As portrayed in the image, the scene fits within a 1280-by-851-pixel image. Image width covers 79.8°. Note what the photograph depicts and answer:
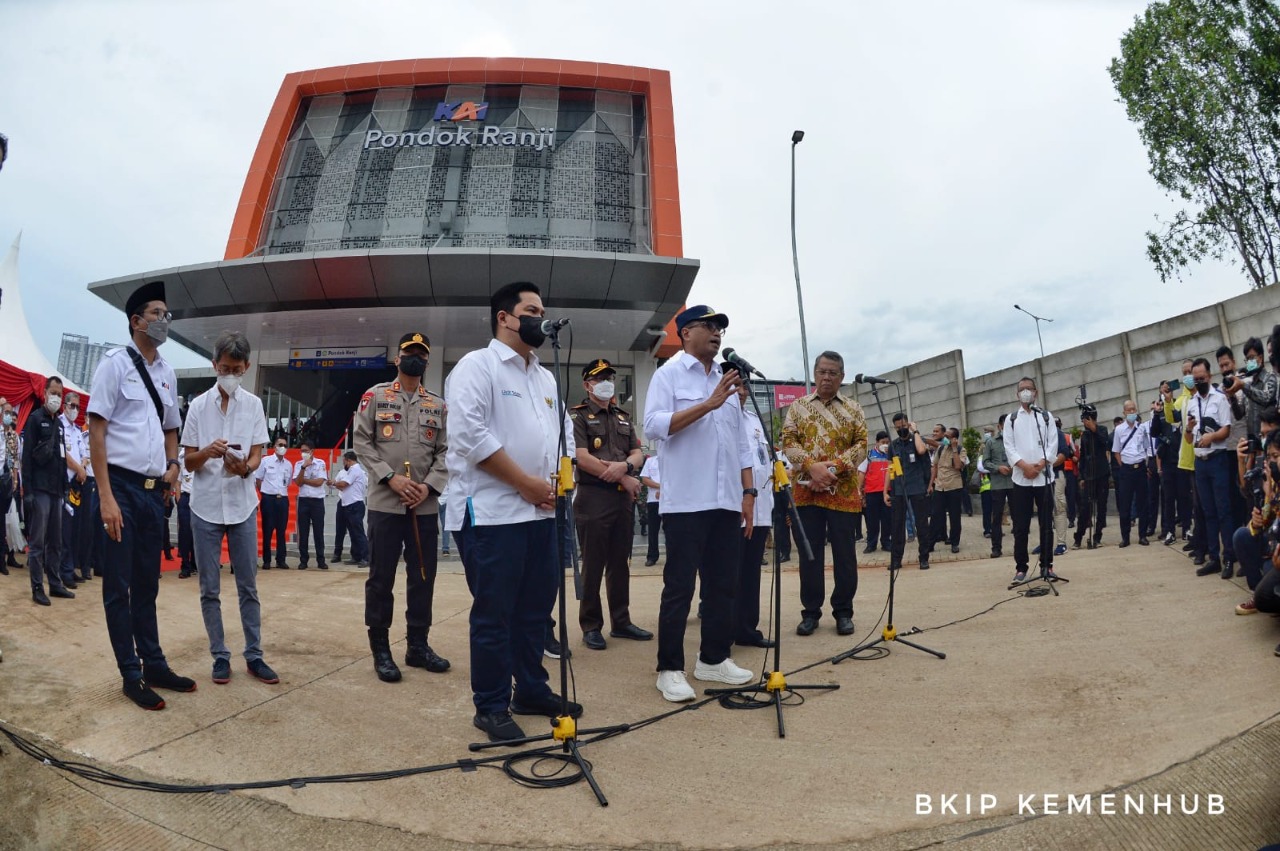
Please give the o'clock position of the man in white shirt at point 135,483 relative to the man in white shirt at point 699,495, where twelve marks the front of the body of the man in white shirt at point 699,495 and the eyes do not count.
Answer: the man in white shirt at point 135,483 is roughly at 4 o'clock from the man in white shirt at point 699,495.

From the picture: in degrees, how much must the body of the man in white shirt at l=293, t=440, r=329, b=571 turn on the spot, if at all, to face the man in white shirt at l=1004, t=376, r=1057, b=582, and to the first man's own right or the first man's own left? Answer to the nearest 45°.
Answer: approximately 45° to the first man's own left

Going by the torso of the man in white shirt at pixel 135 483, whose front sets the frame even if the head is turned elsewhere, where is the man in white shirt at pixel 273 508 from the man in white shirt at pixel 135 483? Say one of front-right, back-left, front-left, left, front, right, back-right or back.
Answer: back-left

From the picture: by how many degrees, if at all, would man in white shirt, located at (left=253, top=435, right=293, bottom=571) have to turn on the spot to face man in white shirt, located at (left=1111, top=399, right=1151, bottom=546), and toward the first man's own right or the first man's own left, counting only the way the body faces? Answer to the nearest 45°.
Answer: approximately 45° to the first man's own left

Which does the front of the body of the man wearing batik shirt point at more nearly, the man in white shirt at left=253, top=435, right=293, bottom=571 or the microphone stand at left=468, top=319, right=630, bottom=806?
the microphone stand

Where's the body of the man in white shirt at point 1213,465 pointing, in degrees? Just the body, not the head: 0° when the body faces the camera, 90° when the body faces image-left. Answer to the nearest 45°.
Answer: approximately 45°

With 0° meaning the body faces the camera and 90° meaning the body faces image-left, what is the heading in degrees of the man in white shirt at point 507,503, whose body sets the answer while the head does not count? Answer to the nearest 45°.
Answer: approximately 315°

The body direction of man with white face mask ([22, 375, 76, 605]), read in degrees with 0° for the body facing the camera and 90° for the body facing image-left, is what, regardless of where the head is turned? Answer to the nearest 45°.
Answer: approximately 315°

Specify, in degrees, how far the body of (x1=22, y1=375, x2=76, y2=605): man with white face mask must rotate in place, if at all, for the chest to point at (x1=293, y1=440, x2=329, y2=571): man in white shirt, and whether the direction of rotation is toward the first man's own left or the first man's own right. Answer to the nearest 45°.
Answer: approximately 90° to the first man's own left

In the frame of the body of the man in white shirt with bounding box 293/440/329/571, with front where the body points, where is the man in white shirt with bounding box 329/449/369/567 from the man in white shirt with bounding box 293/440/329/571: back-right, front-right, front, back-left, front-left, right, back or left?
left
